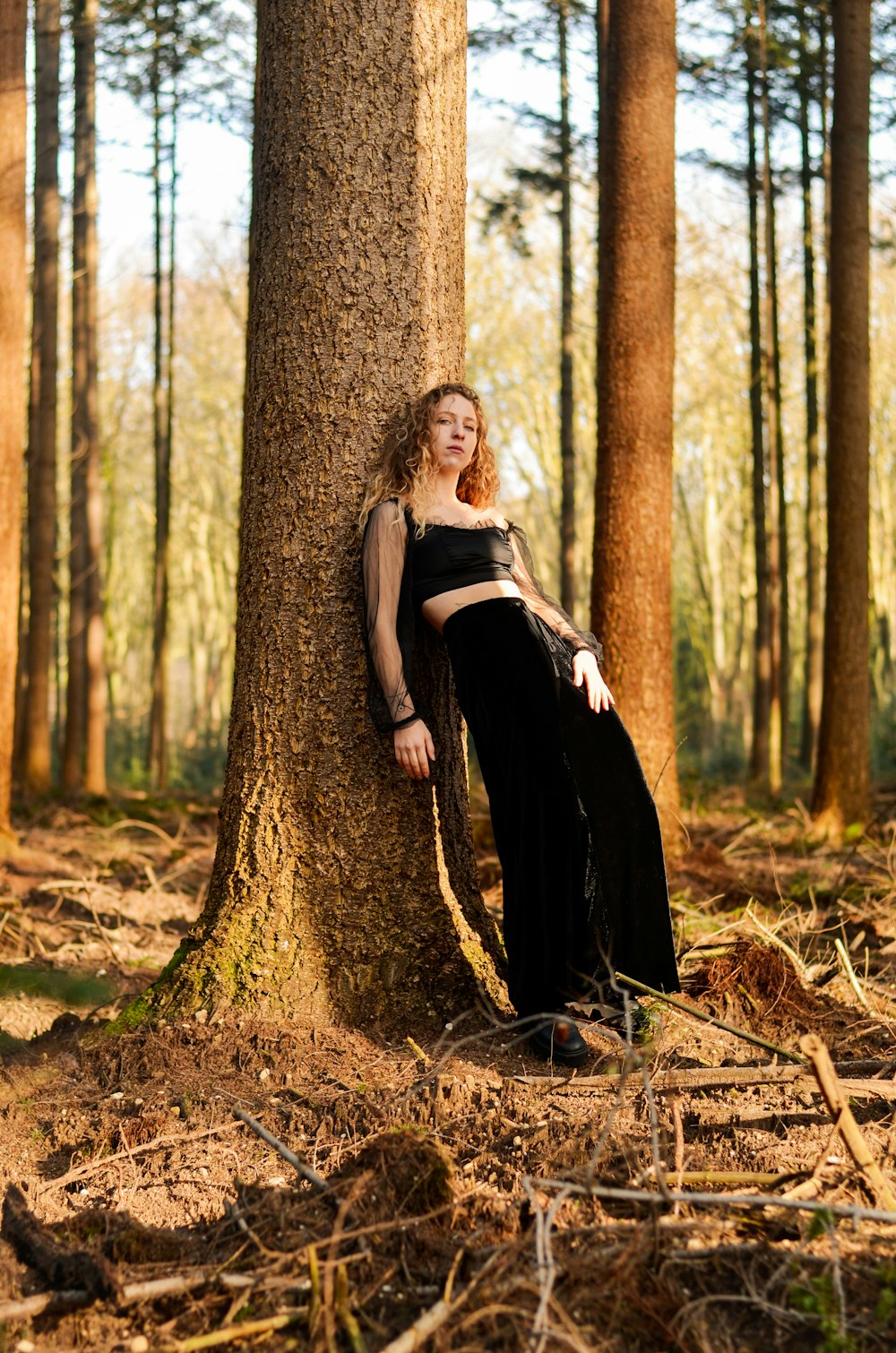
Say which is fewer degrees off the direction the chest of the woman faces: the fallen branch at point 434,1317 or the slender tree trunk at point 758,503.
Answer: the fallen branch

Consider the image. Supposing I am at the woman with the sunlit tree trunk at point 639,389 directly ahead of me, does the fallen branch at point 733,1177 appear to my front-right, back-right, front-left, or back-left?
back-right

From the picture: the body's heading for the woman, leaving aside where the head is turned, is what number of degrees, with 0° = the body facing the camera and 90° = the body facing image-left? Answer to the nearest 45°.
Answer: approximately 315°

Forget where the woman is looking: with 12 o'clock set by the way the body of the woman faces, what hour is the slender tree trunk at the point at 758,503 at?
The slender tree trunk is roughly at 8 o'clock from the woman.

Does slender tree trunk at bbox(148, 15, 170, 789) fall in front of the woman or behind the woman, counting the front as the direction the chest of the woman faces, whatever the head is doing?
behind

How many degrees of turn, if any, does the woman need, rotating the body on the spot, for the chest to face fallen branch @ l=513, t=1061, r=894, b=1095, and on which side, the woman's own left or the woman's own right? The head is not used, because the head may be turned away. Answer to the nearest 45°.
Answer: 0° — they already face it

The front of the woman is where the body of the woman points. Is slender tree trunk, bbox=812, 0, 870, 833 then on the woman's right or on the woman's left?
on the woman's left

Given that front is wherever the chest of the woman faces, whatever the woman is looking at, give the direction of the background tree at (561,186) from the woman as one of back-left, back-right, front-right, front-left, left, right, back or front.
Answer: back-left
